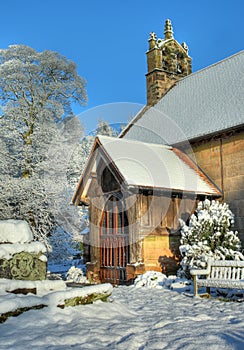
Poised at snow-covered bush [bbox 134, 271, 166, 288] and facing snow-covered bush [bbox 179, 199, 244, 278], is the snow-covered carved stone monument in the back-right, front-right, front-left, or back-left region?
back-right

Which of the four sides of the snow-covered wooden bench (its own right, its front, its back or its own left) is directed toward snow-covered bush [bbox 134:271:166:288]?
right

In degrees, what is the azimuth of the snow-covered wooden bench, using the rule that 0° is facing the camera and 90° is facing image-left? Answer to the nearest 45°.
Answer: approximately 45°

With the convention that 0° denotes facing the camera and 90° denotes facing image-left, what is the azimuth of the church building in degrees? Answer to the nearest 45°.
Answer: approximately 45°

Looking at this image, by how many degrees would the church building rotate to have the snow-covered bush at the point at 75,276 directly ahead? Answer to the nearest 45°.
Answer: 0° — it already faces it
